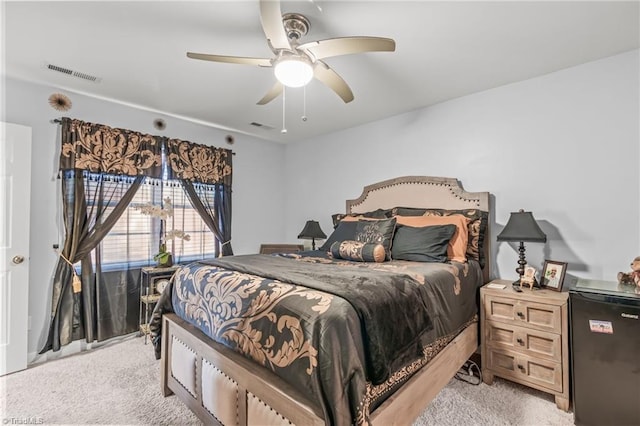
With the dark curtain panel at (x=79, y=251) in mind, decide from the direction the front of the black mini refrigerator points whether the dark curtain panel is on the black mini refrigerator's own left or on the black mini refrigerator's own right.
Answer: on the black mini refrigerator's own right

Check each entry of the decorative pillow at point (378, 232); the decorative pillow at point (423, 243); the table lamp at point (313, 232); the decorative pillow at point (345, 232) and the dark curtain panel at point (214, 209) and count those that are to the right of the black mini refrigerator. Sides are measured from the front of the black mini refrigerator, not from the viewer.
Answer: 5

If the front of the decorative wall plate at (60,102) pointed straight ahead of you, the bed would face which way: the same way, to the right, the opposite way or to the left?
to the right

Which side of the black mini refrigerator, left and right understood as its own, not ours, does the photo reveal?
front

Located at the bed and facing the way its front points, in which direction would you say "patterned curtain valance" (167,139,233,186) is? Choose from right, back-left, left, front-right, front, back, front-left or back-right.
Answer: right

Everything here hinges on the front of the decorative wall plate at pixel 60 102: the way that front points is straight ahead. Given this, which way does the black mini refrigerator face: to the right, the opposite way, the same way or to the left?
to the right

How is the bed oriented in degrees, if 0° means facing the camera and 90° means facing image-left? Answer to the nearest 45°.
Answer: approximately 45°

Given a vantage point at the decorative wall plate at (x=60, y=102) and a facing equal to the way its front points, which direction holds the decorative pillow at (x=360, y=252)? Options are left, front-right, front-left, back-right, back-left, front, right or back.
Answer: front-left

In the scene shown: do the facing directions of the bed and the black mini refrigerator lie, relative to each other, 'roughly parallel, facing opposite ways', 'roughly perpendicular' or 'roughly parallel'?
roughly parallel

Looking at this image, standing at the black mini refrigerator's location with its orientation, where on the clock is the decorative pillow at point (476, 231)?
The decorative pillow is roughly at 4 o'clock from the black mini refrigerator.

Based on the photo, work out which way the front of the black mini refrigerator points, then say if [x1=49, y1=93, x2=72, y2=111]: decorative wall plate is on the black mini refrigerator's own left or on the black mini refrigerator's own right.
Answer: on the black mini refrigerator's own right

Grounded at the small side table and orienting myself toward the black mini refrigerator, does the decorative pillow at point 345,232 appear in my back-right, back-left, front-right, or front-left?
front-left
